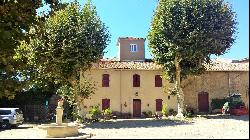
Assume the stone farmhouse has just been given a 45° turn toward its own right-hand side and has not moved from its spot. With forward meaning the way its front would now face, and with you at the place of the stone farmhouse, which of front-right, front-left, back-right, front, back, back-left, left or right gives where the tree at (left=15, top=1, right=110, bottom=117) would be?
front

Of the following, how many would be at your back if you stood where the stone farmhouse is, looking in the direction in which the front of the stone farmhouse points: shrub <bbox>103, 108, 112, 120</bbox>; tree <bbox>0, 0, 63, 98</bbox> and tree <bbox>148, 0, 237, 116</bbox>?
0

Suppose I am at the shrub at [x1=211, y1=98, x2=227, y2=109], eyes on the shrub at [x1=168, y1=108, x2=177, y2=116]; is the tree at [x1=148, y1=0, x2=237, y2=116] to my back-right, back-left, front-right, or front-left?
front-left

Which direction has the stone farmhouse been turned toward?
toward the camera

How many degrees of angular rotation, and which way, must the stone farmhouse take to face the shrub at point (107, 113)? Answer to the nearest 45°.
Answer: approximately 45° to its right

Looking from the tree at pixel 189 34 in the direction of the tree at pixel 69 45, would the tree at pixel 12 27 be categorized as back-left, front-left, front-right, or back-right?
front-left

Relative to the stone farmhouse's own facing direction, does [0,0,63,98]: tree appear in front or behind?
in front

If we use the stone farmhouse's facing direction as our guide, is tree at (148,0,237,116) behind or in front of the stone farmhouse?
in front
